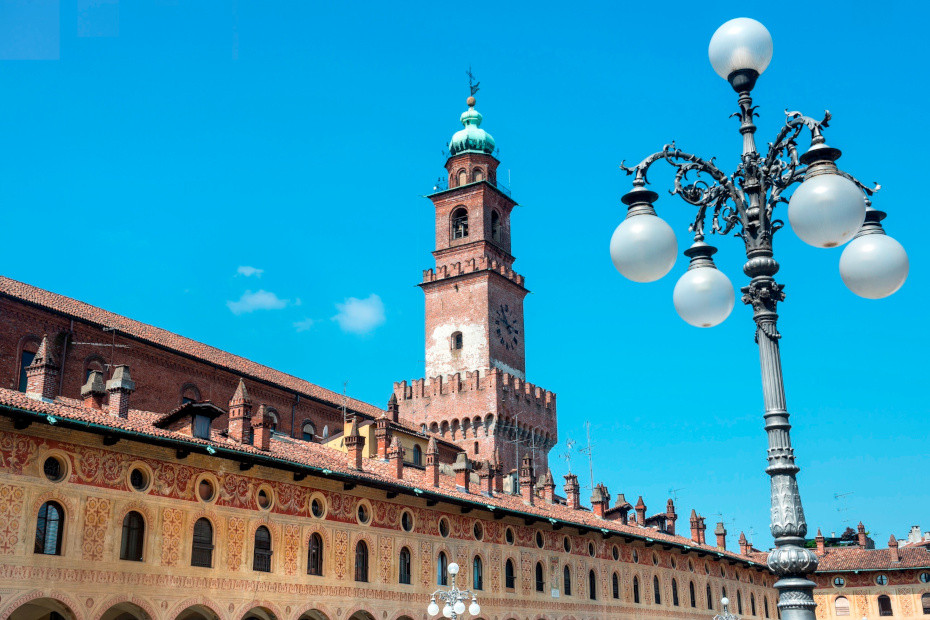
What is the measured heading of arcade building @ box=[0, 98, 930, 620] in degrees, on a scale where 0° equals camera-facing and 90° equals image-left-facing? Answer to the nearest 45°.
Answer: approximately 315°

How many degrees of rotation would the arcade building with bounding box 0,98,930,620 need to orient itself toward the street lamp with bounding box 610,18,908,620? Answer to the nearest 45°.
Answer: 0° — it already faces it
